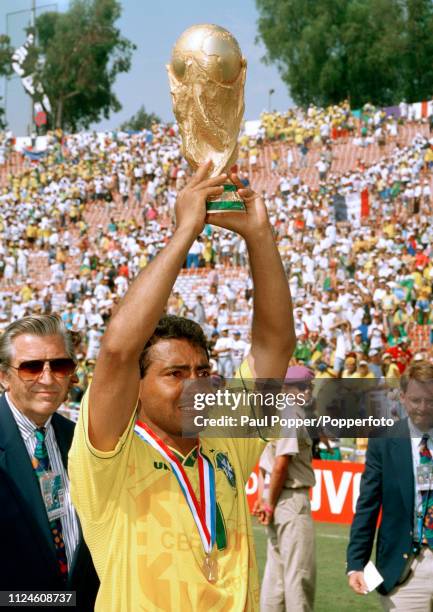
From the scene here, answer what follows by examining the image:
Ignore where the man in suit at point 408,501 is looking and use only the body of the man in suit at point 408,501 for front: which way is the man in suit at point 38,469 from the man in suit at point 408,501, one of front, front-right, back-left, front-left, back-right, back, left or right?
front-right

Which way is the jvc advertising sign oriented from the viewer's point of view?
toward the camera

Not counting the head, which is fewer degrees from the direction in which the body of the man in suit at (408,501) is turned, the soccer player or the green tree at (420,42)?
the soccer player

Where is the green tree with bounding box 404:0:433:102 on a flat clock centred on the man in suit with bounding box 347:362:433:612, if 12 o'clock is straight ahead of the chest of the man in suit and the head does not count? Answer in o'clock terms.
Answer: The green tree is roughly at 6 o'clock from the man in suit.

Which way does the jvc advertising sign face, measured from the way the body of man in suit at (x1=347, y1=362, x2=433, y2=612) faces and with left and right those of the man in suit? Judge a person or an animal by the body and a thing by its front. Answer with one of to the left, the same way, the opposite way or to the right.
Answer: the same way

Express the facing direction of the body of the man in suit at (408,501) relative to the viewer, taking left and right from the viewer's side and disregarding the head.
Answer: facing the viewer

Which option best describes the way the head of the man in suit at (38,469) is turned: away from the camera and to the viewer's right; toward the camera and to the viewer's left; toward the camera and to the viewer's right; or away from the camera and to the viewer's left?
toward the camera and to the viewer's right

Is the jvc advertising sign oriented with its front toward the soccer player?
yes

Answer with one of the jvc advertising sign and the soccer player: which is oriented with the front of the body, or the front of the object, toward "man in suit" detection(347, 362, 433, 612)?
the jvc advertising sign

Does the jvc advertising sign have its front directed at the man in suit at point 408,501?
yes

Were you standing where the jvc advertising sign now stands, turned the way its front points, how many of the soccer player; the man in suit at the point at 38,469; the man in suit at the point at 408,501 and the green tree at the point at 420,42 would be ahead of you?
3

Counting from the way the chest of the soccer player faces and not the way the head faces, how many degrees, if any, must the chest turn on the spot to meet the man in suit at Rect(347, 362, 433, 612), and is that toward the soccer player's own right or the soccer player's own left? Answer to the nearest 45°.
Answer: approximately 90° to the soccer player's own left

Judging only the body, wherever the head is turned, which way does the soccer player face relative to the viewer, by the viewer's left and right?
facing the viewer and to the right of the viewer
